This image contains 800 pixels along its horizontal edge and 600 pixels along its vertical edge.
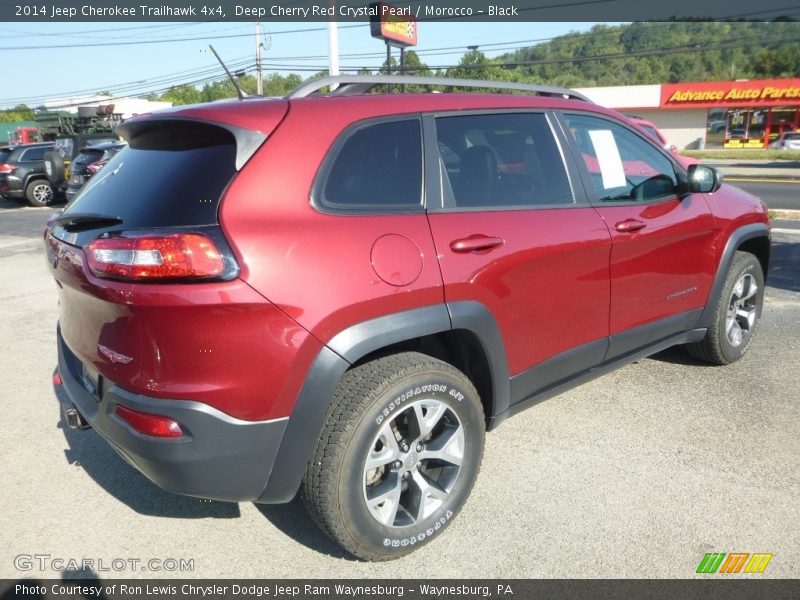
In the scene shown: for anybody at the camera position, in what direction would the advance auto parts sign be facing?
facing the viewer

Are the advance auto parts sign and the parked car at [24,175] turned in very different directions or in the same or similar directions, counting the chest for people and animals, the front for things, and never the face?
very different directions

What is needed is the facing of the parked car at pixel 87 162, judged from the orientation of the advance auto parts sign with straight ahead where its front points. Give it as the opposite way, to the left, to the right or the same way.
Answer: the opposite way

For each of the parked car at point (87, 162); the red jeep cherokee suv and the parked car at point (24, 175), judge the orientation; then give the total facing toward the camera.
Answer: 0

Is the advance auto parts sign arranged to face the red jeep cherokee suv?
yes

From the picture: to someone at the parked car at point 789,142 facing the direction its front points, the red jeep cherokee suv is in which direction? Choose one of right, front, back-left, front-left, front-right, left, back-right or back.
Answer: left

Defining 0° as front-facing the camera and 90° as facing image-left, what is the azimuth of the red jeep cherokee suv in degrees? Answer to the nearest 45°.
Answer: approximately 225°

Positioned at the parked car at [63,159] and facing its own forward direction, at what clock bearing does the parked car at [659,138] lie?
the parked car at [659,138] is roughly at 3 o'clock from the parked car at [63,159].

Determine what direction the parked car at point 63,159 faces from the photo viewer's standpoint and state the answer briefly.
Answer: facing away from the viewer and to the right of the viewer

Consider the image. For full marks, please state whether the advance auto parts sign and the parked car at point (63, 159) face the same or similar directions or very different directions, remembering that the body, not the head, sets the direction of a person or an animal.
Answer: very different directions

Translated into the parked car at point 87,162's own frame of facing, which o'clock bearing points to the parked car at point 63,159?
the parked car at point 63,159 is roughly at 10 o'clock from the parked car at point 87,162.

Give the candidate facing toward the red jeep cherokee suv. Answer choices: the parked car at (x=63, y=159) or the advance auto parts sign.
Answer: the advance auto parts sign
